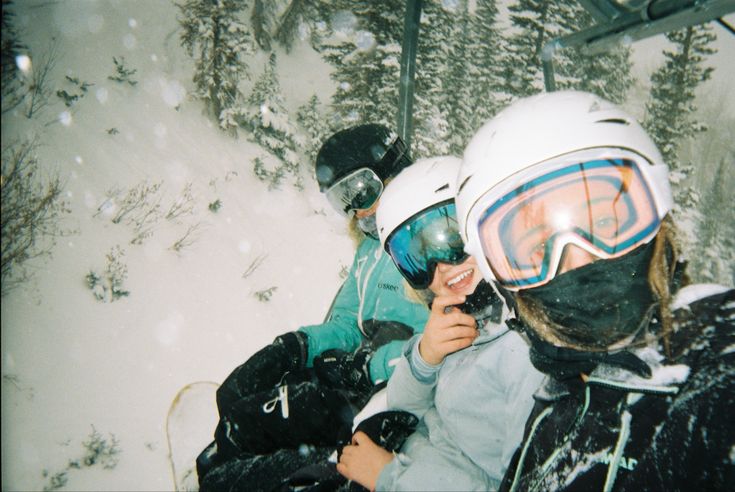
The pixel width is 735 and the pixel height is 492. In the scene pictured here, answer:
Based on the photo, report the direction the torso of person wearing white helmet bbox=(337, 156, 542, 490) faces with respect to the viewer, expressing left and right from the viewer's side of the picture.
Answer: facing the viewer and to the left of the viewer

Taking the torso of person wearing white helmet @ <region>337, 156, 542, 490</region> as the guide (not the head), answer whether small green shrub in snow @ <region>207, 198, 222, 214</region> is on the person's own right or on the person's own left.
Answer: on the person's own right

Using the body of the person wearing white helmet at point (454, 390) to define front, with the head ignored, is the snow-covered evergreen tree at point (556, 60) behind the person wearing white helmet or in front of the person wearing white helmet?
behind

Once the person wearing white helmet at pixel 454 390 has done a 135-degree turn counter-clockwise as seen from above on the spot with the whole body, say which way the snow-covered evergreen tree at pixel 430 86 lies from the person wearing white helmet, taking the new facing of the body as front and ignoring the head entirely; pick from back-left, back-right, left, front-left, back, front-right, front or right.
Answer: left

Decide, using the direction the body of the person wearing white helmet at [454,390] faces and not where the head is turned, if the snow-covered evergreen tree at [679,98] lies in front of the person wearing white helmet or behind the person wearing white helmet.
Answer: behind

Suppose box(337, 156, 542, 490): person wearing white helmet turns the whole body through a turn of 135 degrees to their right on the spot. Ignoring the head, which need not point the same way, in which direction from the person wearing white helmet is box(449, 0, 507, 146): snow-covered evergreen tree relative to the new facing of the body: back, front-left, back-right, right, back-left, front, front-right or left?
front

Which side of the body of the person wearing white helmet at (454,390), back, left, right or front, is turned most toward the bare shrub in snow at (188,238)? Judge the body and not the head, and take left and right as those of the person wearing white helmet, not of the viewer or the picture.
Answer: right
